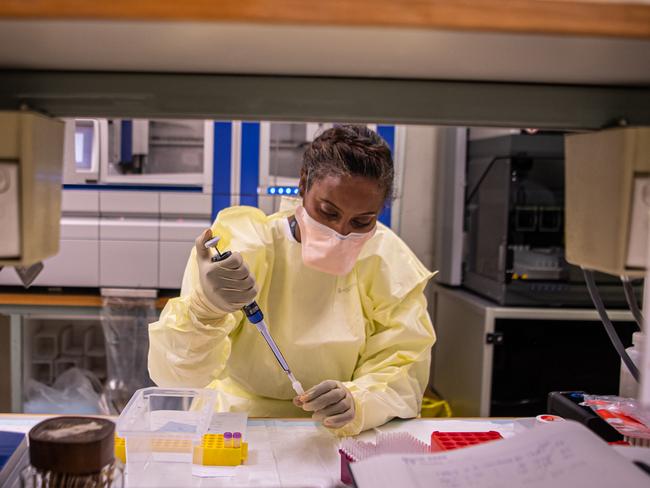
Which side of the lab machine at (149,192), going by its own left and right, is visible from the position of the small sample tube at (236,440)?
front

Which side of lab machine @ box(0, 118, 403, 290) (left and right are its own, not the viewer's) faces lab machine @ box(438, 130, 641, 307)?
left

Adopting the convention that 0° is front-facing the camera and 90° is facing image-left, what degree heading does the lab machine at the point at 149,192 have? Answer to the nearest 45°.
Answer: approximately 0°

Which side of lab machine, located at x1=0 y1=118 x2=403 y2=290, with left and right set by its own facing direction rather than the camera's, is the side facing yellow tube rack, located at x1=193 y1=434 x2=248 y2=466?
front

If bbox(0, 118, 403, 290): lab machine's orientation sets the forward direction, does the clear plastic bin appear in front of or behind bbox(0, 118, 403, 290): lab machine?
in front

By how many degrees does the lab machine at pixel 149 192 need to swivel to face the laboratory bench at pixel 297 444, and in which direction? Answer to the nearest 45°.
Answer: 0° — it already faces it

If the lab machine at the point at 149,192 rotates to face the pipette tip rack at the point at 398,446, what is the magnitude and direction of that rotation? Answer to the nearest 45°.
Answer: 0° — it already faces it

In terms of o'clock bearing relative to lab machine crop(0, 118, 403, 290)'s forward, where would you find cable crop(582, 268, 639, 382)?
The cable is roughly at 11 o'clock from the lab machine.
